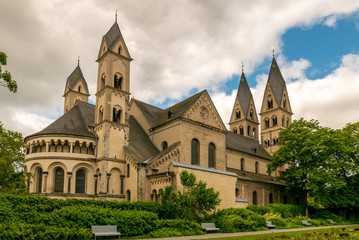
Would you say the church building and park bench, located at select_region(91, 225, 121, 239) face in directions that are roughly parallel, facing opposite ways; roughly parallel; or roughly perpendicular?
roughly perpendicular

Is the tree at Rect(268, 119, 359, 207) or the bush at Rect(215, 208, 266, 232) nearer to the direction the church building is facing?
the tree

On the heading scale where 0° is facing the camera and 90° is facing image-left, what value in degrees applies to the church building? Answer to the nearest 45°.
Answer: approximately 225°

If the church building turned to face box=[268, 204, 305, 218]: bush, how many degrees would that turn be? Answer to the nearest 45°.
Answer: approximately 45° to its right

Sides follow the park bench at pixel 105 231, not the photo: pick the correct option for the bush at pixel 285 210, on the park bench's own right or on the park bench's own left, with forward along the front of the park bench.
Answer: on the park bench's own left

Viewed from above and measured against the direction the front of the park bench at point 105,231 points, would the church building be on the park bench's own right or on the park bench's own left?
on the park bench's own left

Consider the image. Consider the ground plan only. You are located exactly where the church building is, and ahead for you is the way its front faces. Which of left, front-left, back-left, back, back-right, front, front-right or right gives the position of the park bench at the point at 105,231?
back-right

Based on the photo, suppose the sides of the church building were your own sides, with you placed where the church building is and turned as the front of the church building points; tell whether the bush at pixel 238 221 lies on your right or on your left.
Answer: on your right

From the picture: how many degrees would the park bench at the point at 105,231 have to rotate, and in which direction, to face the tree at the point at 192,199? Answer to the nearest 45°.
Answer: approximately 90° to its left

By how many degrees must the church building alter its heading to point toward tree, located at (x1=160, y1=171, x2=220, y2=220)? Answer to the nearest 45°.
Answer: approximately 90° to its right

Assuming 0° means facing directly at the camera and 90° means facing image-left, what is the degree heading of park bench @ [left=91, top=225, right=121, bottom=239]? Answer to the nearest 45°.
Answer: approximately 315°
